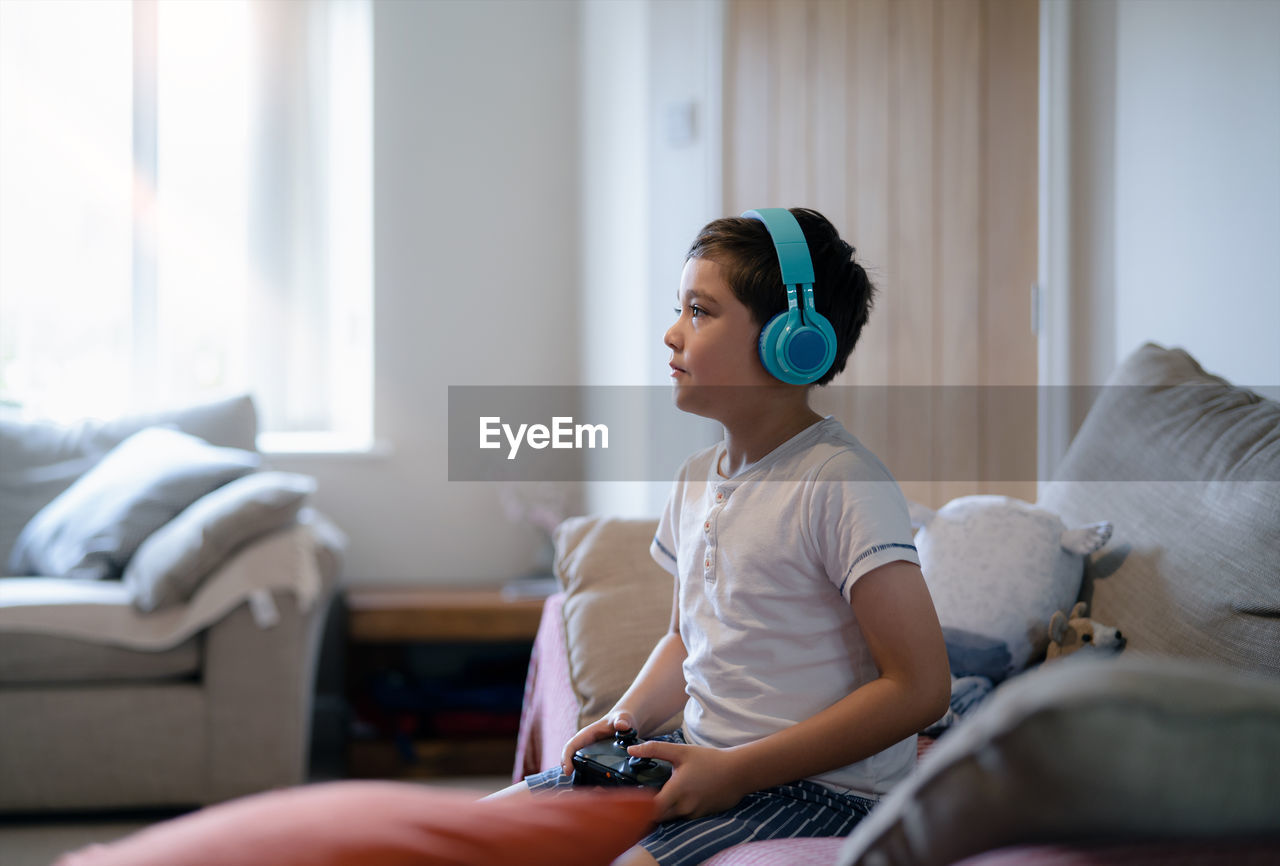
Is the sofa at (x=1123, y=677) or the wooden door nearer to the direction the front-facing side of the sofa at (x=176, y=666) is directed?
the sofa

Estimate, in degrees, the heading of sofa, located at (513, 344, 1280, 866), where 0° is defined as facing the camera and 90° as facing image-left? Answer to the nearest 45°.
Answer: approximately 45°

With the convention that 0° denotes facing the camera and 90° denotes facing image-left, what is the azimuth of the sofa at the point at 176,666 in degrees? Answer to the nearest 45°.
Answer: approximately 0°

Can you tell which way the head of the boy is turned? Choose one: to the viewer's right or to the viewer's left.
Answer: to the viewer's left
